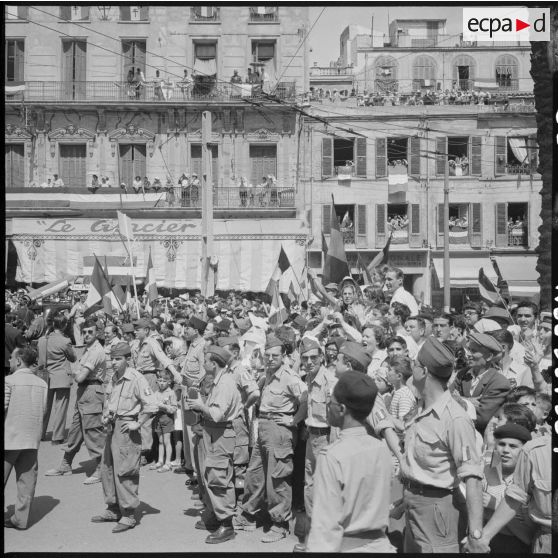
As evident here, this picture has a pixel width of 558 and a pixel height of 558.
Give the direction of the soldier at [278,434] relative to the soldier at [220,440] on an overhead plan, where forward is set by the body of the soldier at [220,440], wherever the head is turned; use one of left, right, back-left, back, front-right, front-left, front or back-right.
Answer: back

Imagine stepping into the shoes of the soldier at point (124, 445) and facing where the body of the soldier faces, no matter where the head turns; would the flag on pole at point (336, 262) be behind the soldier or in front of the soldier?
behind

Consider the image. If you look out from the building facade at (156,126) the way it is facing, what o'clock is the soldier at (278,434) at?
The soldier is roughly at 12 o'clock from the building facade.

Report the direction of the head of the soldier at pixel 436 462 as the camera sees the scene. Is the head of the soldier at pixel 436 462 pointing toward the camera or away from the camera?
away from the camera

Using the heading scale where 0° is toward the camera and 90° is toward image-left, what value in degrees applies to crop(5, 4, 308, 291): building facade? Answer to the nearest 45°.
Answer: approximately 0°

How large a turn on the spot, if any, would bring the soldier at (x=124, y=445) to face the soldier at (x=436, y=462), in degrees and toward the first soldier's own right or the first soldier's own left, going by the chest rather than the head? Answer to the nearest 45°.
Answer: approximately 90° to the first soldier's own left

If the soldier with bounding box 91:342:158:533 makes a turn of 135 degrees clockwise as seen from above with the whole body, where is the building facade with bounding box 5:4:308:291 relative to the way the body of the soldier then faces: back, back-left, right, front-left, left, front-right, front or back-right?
front

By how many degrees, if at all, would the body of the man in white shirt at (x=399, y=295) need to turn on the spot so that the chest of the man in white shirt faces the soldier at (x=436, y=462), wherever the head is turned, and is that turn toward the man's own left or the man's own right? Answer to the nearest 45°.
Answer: approximately 45° to the man's own left

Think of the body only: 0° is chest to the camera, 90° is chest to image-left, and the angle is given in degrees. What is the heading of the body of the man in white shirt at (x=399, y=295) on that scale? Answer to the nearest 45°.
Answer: approximately 45°

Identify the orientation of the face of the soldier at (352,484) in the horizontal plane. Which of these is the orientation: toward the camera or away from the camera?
away from the camera

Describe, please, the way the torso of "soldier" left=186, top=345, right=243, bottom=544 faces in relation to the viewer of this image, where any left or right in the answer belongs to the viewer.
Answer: facing to the left of the viewer

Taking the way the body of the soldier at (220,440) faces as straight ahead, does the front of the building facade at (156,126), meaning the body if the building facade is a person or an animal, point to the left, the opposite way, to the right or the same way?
to the left

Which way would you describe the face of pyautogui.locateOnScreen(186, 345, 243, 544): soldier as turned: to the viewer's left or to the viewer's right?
to the viewer's left

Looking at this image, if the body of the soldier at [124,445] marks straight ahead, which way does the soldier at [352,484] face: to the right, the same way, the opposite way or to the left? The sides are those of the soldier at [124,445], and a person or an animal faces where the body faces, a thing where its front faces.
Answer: to the right

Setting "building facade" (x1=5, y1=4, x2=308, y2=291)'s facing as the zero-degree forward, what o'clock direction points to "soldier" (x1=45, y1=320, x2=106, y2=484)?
The soldier is roughly at 12 o'clock from the building facade.
